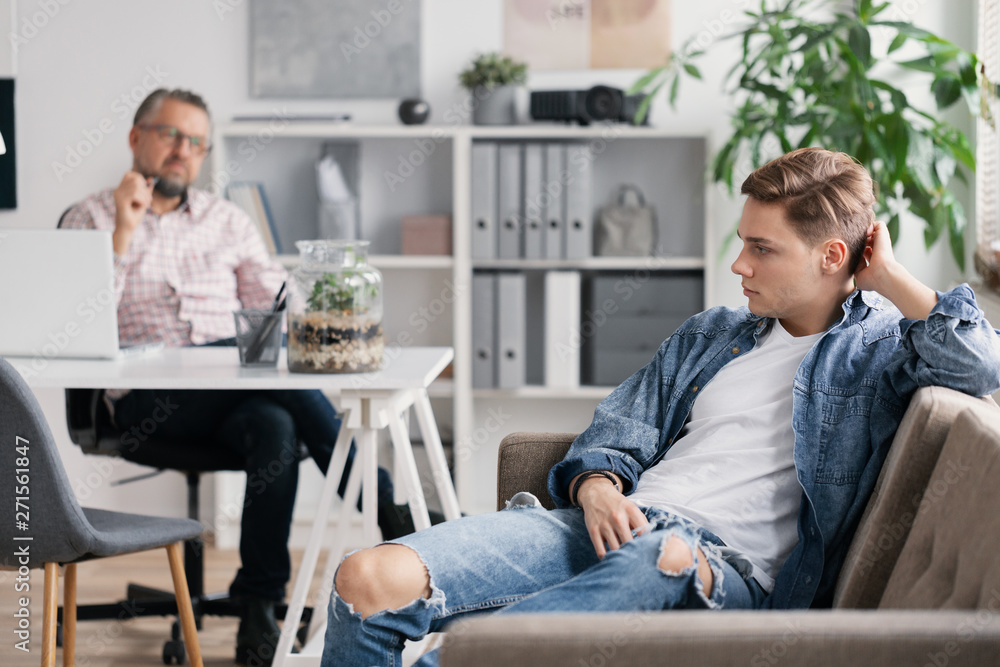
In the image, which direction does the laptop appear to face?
away from the camera

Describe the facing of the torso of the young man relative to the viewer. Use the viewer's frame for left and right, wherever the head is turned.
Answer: facing the viewer and to the left of the viewer

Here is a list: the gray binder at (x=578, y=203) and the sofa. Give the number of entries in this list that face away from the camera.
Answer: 0

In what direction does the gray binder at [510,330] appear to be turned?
toward the camera

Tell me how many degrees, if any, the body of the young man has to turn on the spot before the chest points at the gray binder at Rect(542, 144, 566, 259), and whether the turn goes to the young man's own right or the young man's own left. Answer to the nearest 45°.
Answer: approximately 135° to the young man's own right

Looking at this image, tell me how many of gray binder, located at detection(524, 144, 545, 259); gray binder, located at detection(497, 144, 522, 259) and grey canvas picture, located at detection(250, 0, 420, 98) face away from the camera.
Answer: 0

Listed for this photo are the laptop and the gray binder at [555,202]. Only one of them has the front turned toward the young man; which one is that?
the gray binder

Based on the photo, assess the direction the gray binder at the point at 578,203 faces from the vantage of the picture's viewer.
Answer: facing the viewer

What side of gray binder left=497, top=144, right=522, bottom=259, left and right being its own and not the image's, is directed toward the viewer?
front
